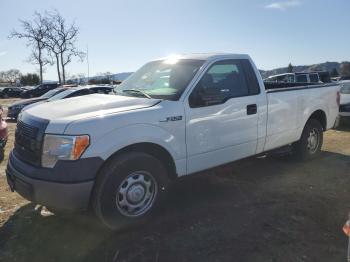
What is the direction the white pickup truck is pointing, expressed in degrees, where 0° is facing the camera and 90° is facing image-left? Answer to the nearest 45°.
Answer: approximately 45°

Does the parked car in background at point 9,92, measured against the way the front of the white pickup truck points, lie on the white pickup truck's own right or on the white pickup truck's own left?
on the white pickup truck's own right

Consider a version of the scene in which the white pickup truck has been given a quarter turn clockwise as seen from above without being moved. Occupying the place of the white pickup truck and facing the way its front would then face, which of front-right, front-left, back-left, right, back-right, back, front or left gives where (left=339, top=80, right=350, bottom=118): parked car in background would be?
right
